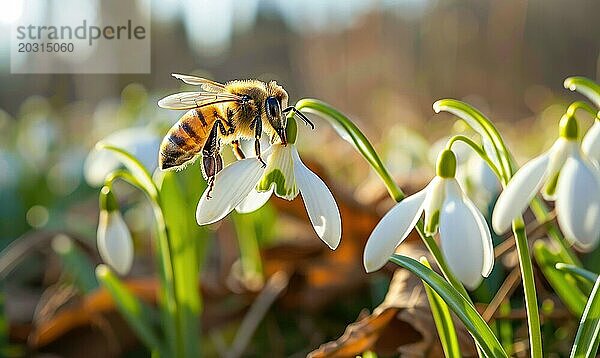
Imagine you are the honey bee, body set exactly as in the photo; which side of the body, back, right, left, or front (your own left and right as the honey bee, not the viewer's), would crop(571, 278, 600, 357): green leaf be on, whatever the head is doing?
front

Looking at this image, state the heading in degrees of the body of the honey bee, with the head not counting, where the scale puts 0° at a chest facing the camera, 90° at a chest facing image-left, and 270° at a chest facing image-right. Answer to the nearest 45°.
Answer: approximately 270°

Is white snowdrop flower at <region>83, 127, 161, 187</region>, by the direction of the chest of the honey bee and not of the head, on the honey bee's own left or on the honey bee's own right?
on the honey bee's own left

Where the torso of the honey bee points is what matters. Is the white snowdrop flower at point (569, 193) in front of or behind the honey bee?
in front

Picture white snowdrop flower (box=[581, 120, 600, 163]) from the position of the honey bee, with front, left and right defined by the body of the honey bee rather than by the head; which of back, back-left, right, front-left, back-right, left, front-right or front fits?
front
